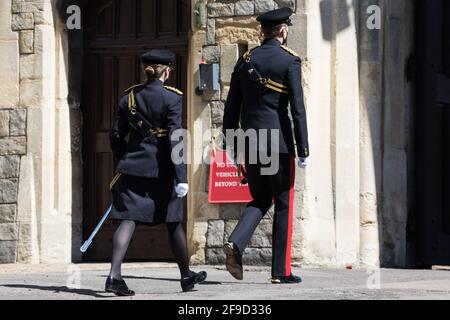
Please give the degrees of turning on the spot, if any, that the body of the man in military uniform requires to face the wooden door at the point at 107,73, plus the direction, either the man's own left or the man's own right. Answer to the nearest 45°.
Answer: approximately 90° to the man's own left

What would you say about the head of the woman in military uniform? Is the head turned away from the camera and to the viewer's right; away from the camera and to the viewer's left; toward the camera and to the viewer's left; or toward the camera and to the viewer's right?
away from the camera and to the viewer's right

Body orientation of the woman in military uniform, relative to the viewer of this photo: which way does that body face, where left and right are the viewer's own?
facing away from the viewer and to the right of the viewer

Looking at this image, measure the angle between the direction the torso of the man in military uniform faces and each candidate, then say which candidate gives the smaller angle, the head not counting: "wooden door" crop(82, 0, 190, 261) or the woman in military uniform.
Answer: the wooden door

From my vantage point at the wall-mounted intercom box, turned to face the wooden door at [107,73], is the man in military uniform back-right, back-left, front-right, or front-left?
back-left

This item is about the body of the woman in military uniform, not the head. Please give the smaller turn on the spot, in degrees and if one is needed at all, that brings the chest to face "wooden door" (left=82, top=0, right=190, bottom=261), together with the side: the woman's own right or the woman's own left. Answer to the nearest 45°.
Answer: approximately 45° to the woman's own left

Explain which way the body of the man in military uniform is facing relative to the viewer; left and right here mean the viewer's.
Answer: facing away from the viewer and to the right of the viewer
